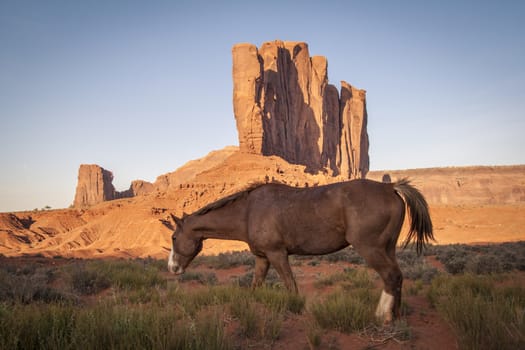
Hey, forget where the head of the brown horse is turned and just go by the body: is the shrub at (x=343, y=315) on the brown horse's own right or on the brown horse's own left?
on the brown horse's own left

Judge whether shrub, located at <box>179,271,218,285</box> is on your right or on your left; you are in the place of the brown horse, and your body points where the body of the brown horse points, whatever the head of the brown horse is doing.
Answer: on your right

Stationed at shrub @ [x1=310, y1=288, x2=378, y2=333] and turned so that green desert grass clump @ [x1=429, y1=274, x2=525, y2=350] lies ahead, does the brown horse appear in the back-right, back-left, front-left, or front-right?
back-left

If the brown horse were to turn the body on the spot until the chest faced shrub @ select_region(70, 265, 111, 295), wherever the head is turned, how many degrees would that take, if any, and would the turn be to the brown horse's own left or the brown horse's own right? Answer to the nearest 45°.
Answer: approximately 45° to the brown horse's own right

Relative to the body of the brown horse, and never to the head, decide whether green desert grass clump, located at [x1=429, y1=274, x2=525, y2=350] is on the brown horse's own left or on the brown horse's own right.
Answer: on the brown horse's own left

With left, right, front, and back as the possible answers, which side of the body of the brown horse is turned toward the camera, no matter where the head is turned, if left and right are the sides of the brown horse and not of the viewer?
left
